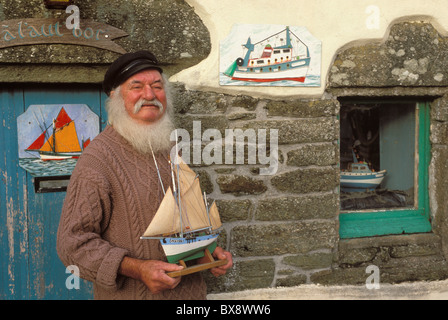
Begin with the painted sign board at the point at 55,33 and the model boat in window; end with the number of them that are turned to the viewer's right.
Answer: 1

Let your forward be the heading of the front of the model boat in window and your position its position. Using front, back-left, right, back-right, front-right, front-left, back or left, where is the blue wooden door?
back-right

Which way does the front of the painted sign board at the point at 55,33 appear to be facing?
toward the camera

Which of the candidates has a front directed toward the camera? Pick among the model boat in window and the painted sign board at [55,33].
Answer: the painted sign board

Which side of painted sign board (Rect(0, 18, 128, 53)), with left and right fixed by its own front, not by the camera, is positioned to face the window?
left

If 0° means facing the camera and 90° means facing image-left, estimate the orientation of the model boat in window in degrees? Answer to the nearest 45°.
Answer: approximately 270°
